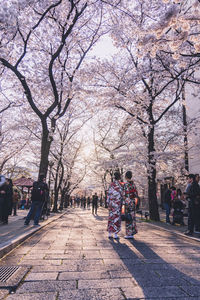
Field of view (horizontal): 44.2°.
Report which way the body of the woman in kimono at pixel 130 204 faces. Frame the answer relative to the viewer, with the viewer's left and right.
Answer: facing away from the viewer and to the left of the viewer

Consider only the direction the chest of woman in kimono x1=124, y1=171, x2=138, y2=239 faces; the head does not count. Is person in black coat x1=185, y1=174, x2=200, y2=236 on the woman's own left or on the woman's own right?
on the woman's own right
